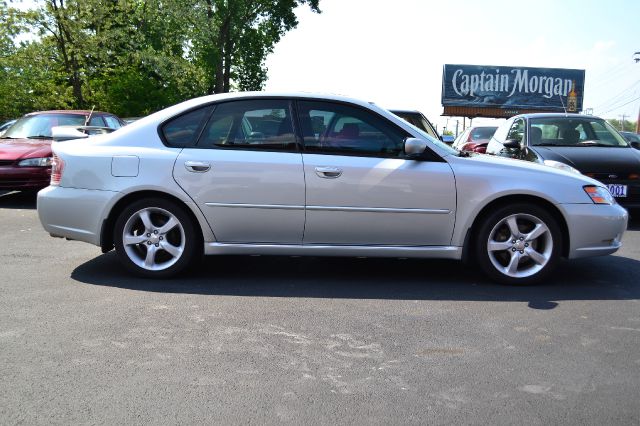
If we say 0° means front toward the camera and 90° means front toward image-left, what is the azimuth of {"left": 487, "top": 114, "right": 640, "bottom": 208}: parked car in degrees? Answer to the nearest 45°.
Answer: approximately 315°

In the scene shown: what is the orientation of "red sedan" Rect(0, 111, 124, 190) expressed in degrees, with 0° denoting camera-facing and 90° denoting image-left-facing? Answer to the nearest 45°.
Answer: approximately 45°

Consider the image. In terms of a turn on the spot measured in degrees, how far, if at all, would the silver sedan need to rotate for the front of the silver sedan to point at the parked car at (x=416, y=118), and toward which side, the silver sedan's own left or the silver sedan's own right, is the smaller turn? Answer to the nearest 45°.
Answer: approximately 90° to the silver sedan's own left

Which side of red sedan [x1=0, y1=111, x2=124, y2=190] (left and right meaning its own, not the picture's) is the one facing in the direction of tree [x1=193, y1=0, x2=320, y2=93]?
back

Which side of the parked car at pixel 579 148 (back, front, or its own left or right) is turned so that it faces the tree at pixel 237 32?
back

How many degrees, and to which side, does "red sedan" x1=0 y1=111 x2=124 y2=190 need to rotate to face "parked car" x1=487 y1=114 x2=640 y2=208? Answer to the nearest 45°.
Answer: approximately 90° to its left

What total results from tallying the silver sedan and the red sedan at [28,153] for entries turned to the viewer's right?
1

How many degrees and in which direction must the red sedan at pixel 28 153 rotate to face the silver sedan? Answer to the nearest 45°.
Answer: approximately 45° to its left

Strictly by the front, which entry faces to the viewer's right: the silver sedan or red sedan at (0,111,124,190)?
the silver sedan

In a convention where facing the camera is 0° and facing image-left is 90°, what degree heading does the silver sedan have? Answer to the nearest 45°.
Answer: approximately 270°
